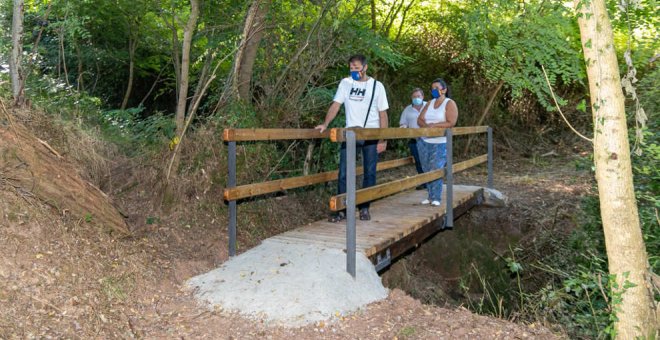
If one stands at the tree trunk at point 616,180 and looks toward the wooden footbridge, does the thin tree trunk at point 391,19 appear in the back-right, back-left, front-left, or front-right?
front-right

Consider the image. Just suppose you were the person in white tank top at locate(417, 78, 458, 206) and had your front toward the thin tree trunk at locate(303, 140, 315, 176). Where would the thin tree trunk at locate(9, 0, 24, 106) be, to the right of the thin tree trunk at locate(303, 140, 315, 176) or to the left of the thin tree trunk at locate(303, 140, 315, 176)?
left

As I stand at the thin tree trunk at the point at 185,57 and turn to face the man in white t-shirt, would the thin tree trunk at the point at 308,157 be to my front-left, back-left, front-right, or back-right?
front-left

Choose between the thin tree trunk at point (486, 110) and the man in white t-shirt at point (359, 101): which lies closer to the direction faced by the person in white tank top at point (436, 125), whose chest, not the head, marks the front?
the man in white t-shirt

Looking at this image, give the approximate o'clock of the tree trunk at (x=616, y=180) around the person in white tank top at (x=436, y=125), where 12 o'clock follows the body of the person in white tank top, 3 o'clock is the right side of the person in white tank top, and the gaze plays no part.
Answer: The tree trunk is roughly at 10 o'clock from the person in white tank top.

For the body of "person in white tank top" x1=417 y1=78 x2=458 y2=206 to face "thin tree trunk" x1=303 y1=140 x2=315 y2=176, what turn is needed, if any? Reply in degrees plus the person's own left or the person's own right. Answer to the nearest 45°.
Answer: approximately 45° to the person's own right

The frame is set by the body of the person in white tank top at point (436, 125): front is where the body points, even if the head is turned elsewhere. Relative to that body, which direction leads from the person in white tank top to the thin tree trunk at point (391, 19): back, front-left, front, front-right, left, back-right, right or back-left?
back-right

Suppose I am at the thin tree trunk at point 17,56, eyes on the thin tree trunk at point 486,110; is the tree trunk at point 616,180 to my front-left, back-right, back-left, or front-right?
front-right

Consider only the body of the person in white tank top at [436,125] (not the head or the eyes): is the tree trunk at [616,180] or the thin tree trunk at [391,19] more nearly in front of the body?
the tree trunk

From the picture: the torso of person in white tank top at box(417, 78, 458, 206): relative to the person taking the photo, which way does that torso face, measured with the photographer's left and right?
facing the viewer and to the left of the viewer
